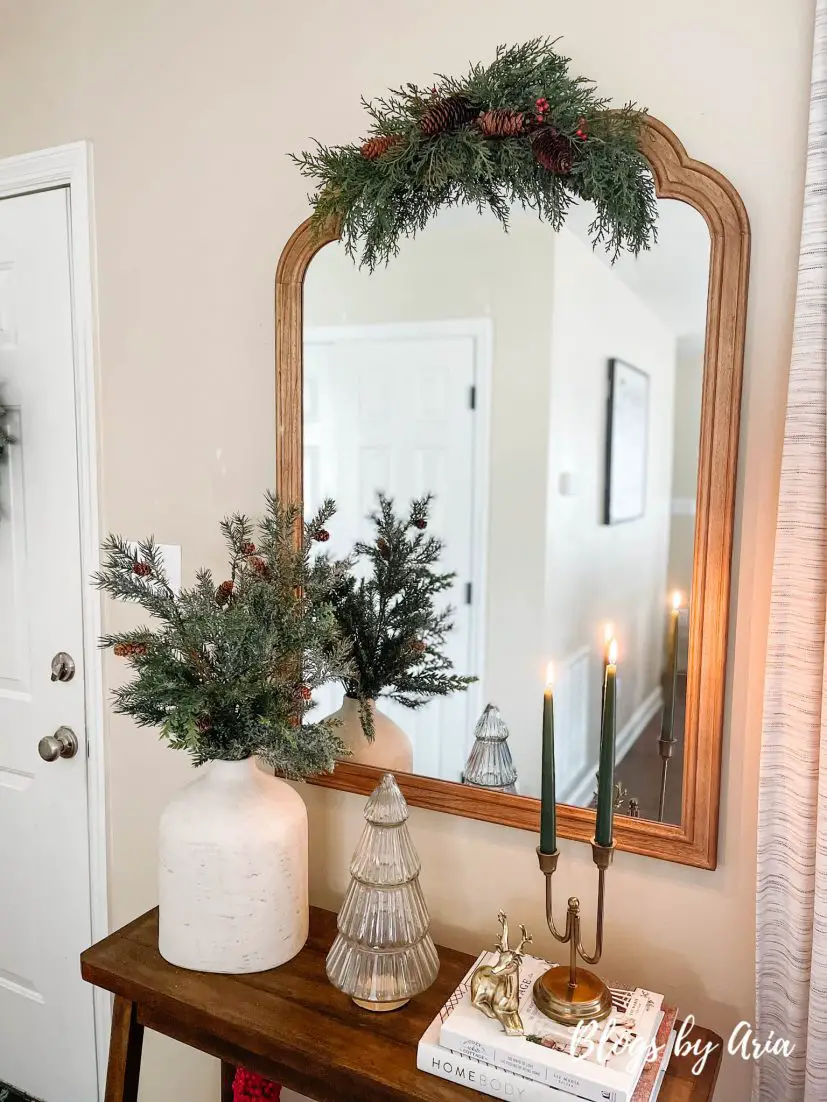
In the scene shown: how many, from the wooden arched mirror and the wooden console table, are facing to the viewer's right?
0

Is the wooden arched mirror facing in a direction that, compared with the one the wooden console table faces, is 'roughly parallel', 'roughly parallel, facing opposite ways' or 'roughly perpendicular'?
roughly parallel

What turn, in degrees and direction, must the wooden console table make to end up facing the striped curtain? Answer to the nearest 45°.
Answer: approximately 135° to its left

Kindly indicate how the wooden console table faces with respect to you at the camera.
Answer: facing the viewer and to the left of the viewer

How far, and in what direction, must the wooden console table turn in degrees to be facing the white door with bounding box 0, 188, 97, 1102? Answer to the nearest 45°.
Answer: approximately 90° to its right
